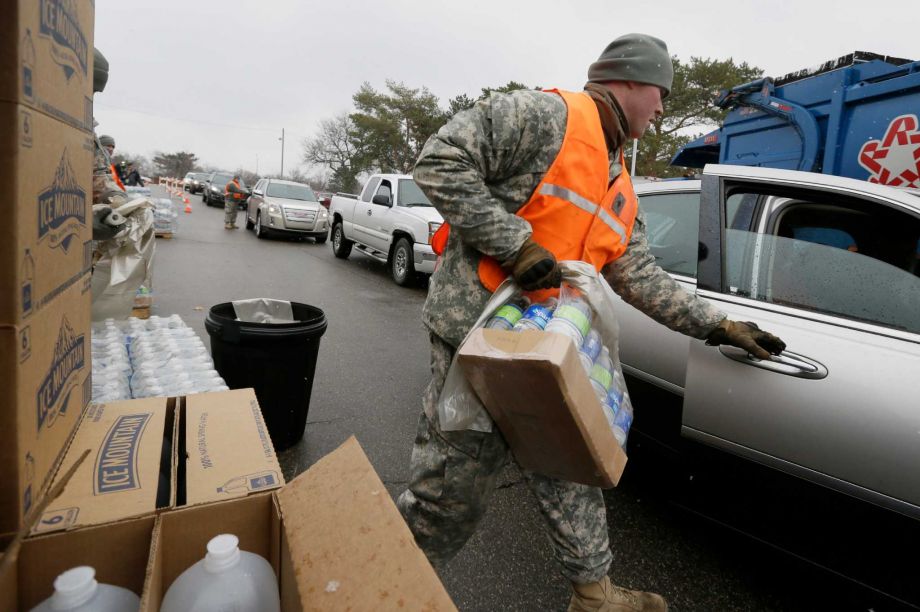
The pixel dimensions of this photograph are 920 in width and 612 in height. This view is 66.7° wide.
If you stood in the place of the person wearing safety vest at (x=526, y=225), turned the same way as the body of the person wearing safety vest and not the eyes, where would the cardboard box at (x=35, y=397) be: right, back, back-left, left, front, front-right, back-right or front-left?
back-right

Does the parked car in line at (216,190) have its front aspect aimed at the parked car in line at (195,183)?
no

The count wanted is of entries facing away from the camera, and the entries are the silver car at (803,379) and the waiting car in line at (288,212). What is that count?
0

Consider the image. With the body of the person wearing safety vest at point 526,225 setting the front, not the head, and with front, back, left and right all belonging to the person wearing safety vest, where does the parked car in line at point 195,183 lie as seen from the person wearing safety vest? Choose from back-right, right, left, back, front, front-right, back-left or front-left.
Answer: back-left

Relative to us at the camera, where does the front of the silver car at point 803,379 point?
facing the viewer and to the right of the viewer

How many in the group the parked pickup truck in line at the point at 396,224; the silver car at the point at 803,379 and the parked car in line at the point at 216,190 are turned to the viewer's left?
0

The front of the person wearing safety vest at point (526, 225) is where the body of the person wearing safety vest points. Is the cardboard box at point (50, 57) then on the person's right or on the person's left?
on the person's right

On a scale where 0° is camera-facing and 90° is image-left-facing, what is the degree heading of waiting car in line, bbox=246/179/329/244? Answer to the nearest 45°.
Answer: approximately 315°

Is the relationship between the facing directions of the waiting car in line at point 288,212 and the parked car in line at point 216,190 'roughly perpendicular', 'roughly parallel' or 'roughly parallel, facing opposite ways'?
roughly parallel

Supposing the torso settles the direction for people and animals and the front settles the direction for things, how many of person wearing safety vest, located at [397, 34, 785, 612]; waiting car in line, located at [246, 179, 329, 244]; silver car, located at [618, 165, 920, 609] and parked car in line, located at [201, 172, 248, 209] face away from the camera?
0

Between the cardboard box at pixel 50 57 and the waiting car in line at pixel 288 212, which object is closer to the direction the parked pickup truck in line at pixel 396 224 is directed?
the cardboard box

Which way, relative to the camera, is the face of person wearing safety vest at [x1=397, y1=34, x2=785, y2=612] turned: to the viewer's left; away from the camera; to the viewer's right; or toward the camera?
to the viewer's right

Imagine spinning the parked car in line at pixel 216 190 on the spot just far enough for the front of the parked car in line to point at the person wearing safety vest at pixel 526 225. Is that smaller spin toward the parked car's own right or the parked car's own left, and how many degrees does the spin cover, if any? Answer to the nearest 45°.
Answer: approximately 45° to the parked car's own right

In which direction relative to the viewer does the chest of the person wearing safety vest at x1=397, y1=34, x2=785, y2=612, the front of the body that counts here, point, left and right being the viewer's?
facing to the right of the viewer

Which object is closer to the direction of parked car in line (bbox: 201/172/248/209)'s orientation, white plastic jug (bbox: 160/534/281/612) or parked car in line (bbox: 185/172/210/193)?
the white plastic jug
